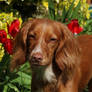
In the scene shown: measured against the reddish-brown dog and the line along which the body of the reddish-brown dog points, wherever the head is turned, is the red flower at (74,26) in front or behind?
behind

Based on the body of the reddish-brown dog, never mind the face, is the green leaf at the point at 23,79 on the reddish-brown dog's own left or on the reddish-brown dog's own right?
on the reddish-brown dog's own right

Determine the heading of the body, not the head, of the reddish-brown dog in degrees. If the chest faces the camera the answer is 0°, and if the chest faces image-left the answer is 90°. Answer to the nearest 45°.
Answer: approximately 45°

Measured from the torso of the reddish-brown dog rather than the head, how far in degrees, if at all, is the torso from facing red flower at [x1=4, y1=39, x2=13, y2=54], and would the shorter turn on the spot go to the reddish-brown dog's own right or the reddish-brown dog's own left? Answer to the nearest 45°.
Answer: approximately 90° to the reddish-brown dog's own right
